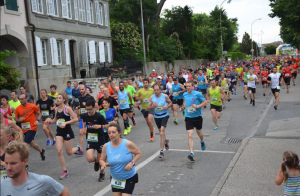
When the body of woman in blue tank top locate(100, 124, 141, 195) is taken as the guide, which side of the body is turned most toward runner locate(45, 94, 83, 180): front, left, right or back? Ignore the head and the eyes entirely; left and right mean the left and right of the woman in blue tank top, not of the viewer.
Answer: right

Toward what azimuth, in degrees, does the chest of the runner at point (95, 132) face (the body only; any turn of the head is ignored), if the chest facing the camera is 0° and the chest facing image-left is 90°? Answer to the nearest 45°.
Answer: approximately 45°

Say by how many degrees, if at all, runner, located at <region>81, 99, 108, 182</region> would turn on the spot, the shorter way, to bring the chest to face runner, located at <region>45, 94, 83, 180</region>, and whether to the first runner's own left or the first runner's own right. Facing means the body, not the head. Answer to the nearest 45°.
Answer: approximately 90° to the first runner's own right

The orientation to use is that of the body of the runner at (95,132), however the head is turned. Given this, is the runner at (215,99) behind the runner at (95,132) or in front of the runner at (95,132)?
behind

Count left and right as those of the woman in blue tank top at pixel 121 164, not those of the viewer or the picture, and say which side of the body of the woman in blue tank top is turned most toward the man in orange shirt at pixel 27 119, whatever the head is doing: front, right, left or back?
right

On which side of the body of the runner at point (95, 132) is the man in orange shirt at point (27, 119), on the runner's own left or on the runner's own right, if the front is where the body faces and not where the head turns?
on the runner's own right

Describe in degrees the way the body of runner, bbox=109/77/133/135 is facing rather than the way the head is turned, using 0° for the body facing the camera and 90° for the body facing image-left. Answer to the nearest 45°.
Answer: approximately 45°

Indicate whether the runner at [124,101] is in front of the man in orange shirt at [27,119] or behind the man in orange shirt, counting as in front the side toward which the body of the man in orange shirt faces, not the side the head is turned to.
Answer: behind

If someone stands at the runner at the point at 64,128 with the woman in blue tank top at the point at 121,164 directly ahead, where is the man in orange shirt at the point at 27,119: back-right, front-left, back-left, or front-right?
back-right

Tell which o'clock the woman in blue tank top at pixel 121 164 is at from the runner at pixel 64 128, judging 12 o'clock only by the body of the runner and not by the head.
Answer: The woman in blue tank top is roughly at 10 o'clock from the runner.
